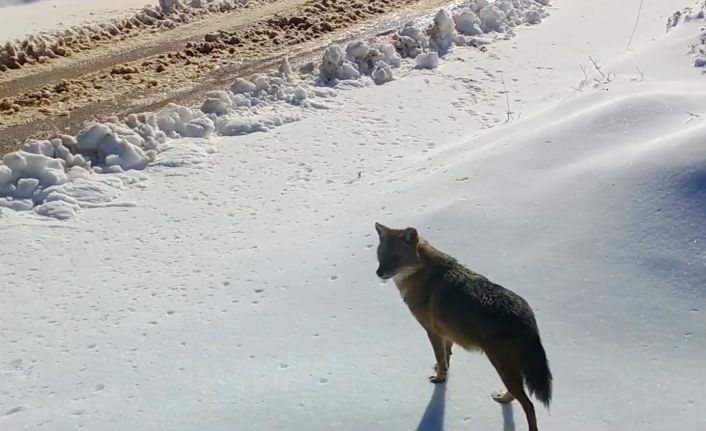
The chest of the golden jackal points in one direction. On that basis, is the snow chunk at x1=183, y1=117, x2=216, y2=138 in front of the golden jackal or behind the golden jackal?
in front

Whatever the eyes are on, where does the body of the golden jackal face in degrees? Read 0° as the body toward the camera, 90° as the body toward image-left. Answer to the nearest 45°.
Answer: approximately 135°

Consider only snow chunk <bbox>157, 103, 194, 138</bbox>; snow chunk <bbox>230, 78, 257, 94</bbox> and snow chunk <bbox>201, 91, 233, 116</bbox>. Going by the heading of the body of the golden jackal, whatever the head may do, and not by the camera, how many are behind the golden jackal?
0

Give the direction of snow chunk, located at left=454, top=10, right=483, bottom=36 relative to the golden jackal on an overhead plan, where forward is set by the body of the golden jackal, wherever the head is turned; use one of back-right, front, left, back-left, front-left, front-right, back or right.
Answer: front-right

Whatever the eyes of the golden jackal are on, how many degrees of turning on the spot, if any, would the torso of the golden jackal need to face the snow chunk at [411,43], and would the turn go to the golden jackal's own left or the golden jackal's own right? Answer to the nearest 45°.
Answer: approximately 45° to the golden jackal's own right

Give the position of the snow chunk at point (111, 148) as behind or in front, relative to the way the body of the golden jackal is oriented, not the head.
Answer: in front

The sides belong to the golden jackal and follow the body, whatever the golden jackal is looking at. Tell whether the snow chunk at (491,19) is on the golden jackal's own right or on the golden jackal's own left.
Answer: on the golden jackal's own right

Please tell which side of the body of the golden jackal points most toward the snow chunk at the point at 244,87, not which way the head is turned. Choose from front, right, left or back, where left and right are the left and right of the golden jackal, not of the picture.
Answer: front

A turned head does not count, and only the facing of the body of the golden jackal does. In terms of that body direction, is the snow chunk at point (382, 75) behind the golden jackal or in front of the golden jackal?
in front

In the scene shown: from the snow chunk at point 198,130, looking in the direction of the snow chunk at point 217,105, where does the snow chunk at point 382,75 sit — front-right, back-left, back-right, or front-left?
front-right
